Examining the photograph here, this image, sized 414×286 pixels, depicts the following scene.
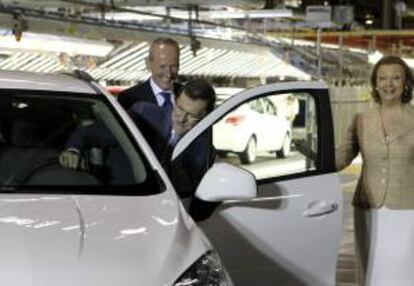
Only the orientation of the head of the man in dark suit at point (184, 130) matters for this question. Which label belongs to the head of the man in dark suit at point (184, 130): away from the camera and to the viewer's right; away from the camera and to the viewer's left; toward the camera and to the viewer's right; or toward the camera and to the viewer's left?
toward the camera and to the viewer's left

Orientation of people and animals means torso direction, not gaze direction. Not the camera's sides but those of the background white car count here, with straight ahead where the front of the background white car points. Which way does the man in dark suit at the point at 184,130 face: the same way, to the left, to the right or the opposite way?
the opposite way

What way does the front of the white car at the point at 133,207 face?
toward the camera

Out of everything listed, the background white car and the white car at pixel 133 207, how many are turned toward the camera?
1

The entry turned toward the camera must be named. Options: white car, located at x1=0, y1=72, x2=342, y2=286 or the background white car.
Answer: the white car

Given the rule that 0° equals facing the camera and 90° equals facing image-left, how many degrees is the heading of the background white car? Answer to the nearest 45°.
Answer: approximately 225°

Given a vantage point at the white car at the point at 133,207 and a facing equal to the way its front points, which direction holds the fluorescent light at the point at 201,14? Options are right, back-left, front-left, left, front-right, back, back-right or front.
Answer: back

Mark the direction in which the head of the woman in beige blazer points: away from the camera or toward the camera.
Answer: toward the camera

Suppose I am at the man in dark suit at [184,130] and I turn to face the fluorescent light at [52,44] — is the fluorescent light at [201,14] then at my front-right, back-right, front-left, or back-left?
front-right

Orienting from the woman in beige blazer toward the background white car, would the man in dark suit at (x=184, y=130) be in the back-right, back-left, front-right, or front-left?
front-left

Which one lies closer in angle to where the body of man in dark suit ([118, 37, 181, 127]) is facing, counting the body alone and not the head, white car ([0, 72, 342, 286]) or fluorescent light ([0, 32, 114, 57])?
the white car

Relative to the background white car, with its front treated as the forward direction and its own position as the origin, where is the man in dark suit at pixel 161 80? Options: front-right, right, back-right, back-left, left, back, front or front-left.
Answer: back

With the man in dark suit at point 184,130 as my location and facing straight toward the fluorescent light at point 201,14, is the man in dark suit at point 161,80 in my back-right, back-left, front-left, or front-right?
front-left
